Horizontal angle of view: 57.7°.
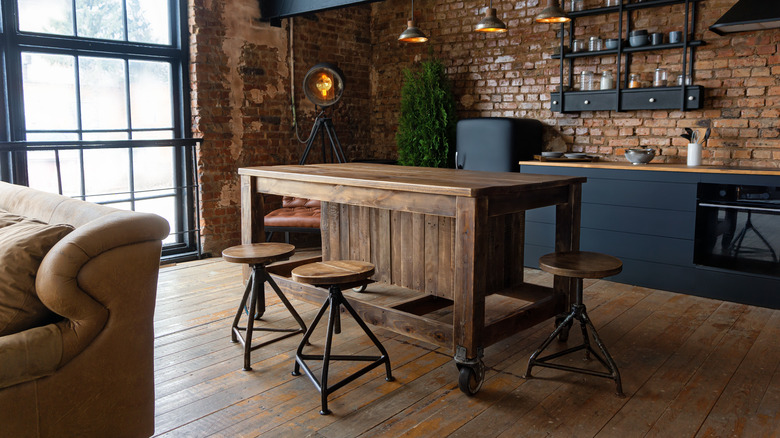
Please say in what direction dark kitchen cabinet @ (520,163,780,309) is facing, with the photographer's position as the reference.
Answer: facing the viewer and to the left of the viewer

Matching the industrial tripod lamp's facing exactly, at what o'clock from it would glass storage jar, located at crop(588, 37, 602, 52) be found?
The glass storage jar is roughly at 10 o'clock from the industrial tripod lamp.

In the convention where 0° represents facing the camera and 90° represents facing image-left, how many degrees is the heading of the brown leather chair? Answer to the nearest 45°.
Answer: approximately 0°

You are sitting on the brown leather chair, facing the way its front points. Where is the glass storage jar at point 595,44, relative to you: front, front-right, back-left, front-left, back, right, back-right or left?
left

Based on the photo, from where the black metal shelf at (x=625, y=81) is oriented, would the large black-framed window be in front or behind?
in front

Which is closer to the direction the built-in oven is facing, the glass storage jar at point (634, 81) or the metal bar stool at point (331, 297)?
the metal bar stool

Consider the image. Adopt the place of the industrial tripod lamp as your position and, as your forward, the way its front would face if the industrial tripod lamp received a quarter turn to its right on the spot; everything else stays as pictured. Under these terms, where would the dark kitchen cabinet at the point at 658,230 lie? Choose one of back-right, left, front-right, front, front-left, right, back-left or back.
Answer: back-left

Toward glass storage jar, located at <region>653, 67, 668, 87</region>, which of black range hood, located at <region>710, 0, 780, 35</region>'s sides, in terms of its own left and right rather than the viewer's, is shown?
right

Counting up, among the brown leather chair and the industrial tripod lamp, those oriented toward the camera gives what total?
2

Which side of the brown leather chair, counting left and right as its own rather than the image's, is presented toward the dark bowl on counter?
left

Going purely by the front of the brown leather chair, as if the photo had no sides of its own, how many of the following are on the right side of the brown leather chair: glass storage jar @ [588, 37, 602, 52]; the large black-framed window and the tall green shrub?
1
